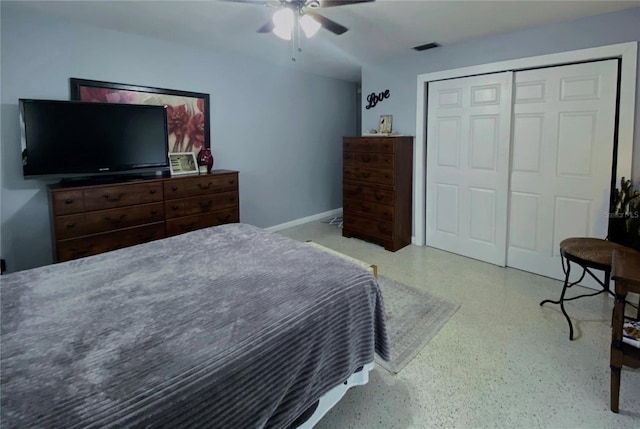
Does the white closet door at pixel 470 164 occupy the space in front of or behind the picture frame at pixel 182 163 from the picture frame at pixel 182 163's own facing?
in front

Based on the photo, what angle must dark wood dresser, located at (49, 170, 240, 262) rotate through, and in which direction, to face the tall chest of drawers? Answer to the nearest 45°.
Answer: approximately 45° to its left

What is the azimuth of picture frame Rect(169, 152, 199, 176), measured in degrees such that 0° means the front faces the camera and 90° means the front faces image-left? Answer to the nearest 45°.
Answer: approximately 315°

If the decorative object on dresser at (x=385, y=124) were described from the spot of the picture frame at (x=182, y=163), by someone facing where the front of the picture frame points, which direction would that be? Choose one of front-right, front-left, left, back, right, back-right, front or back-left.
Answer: front-left

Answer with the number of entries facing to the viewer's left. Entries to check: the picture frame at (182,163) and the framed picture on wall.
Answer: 0

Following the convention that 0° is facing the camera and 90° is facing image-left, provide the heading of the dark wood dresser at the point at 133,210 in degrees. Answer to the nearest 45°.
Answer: approximately 315°

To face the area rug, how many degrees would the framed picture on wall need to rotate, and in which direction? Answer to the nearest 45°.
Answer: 0° — it already faces it

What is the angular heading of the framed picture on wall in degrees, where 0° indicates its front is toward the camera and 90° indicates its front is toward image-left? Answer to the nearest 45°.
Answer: approximately 315°

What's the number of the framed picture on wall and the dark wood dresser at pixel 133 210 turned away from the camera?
0

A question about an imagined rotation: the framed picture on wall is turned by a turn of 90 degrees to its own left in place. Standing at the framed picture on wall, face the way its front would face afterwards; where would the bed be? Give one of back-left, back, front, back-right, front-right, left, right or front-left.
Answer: back-right
